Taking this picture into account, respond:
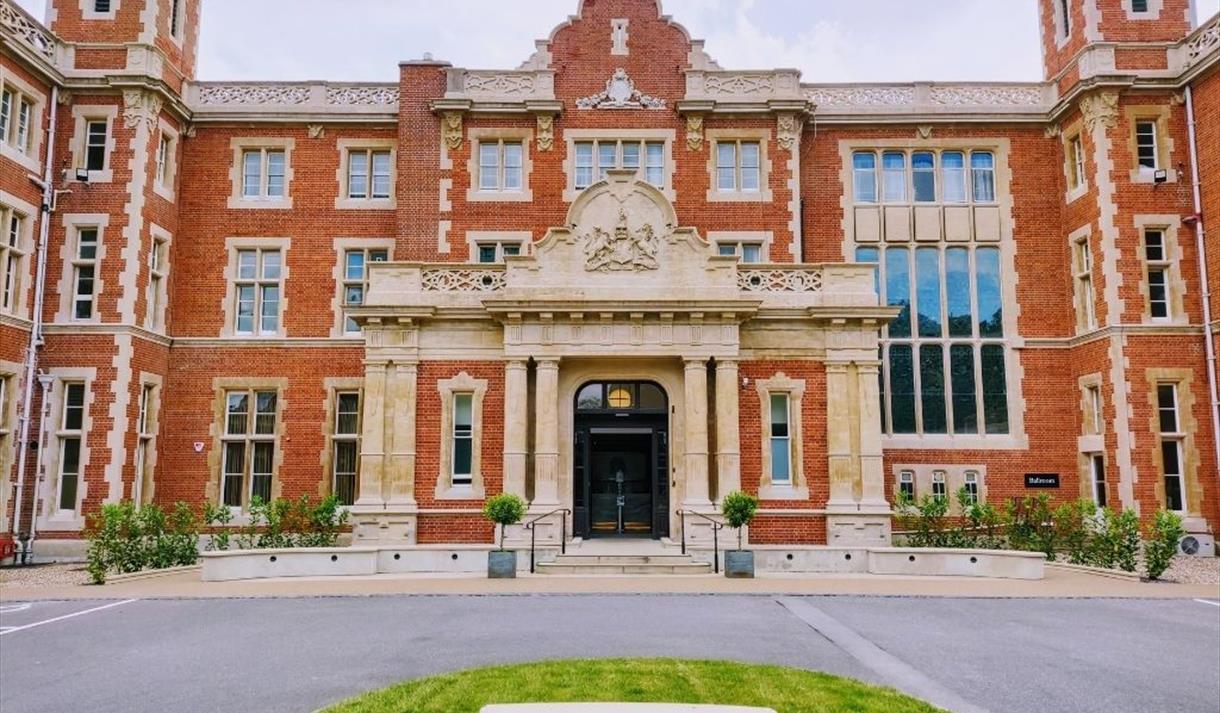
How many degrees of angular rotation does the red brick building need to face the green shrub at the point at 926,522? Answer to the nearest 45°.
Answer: approximately 90° to its left

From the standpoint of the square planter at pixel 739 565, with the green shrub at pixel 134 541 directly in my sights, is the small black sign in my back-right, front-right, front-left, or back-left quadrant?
back-right

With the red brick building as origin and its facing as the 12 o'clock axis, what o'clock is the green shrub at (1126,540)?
The green shrub is roughly at 10 o'clock from the red brick building.

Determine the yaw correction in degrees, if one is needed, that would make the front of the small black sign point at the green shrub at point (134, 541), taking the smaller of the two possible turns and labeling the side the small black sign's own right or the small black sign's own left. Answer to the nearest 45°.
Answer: approximately 45° to the small black sign's own right

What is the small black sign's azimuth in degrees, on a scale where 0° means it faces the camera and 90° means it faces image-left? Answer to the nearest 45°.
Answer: approximately 0°

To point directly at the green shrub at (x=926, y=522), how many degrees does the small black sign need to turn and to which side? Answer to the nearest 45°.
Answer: approximately 45° to its right
